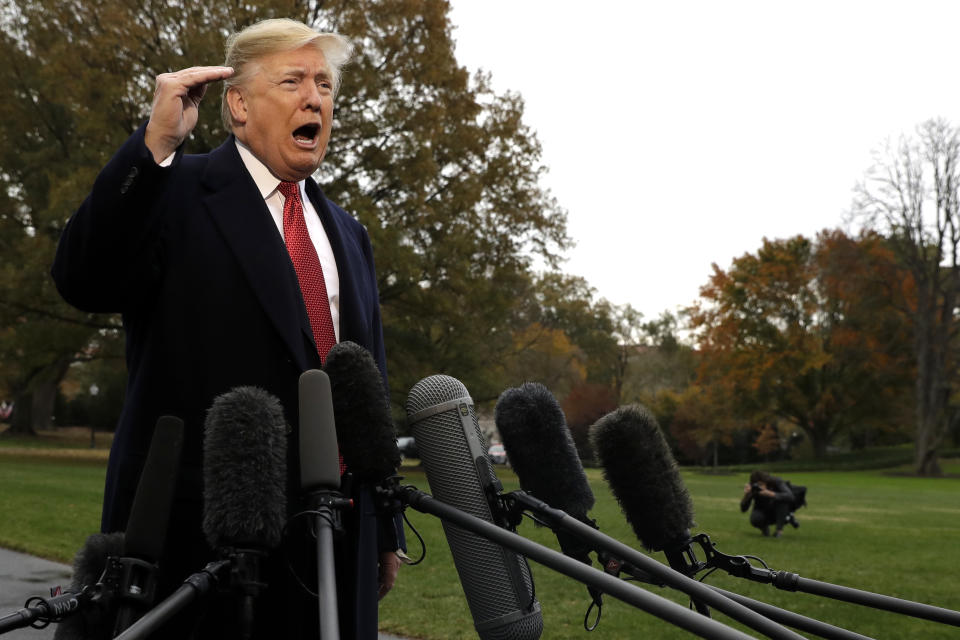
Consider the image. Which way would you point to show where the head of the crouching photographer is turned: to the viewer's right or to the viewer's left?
to the viewer's left

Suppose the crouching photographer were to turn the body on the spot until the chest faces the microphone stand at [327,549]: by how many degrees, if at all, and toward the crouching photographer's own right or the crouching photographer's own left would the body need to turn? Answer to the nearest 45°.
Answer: approximately 45° to the crouching photographer's own left

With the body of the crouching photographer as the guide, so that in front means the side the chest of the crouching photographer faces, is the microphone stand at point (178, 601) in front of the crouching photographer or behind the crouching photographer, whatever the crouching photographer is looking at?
in front

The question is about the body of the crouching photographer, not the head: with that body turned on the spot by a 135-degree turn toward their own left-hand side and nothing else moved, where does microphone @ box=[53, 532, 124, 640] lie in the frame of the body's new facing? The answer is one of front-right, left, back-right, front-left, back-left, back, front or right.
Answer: right

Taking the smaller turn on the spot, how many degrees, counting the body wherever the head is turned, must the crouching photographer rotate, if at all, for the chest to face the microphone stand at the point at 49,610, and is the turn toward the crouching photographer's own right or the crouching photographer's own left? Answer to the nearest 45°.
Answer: approximately 45° to the crouching photographer's own left

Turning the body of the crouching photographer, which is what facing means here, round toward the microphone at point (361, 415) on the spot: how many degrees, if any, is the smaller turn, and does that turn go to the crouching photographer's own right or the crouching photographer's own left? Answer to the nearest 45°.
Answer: approximately 45° to the crouching photographer's own left

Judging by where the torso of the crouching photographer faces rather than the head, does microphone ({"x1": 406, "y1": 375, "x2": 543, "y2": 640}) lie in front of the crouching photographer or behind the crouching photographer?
in front

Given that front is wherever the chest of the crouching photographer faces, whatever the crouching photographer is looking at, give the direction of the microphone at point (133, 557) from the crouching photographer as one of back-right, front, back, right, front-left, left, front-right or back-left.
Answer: front-left

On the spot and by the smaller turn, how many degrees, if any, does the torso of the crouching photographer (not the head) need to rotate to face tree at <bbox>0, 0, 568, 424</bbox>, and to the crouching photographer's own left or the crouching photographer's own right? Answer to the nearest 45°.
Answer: approximately 90° to the crouching photographer's own right

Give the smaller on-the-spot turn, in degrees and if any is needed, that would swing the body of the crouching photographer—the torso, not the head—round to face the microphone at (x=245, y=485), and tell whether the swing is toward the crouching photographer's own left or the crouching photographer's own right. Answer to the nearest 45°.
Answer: approximately 45° to the crouching photographer's own left

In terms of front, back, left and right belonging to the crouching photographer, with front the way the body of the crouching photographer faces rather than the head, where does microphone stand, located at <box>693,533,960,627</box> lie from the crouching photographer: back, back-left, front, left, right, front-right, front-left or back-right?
front-left
